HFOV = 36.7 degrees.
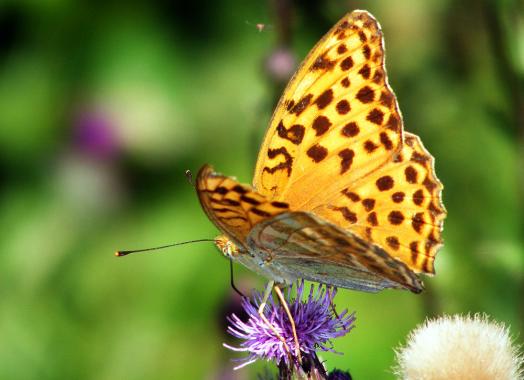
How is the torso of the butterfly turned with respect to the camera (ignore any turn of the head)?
to the viewer's left

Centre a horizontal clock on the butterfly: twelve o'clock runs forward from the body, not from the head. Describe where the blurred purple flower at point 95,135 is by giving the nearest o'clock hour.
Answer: The blurred purple flower is roughly at 2 o'clock from the butterfly.
